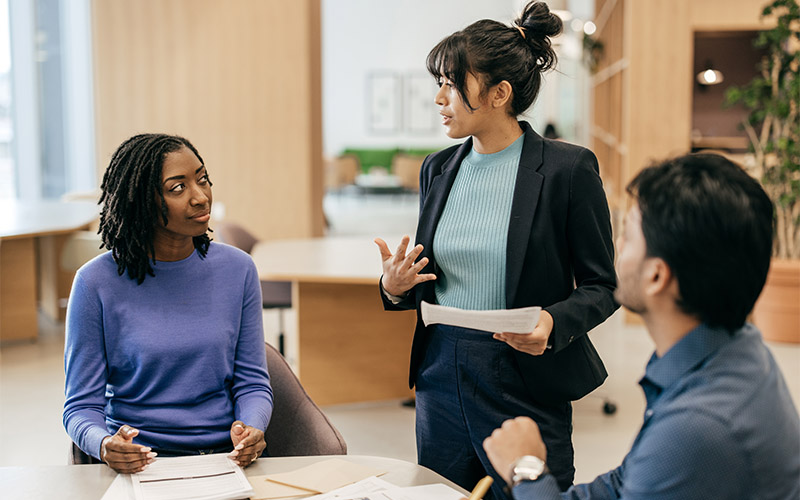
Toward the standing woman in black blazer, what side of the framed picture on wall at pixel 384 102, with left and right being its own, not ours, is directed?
front

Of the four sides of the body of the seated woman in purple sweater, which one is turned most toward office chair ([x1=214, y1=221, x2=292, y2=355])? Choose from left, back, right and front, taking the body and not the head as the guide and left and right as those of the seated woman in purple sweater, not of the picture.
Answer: back

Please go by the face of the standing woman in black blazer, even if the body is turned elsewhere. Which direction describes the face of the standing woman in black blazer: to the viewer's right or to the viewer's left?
to the viewer's left

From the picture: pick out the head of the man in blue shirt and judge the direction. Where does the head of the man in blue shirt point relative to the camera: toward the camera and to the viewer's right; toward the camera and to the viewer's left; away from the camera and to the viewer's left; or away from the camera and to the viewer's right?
away from the camera and to the viewer's left

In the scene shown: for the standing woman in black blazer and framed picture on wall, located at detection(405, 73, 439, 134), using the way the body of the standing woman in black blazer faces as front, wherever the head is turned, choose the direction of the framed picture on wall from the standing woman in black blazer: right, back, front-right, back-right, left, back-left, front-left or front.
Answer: back-right

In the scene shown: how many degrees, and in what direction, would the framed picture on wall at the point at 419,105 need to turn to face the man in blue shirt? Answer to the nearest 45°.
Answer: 0° — it already faces them

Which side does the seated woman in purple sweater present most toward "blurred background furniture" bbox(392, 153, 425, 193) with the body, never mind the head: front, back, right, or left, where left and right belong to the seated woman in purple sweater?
back

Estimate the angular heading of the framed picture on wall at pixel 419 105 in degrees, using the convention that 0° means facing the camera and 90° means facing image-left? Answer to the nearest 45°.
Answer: approximately 0°

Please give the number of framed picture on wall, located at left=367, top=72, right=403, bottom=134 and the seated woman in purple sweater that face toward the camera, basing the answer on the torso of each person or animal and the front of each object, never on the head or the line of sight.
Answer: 2

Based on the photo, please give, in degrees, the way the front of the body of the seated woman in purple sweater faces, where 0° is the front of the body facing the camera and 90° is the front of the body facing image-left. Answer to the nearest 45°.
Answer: approximately 0°

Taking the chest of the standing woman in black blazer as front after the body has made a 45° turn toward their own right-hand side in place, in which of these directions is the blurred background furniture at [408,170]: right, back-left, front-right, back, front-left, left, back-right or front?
right
